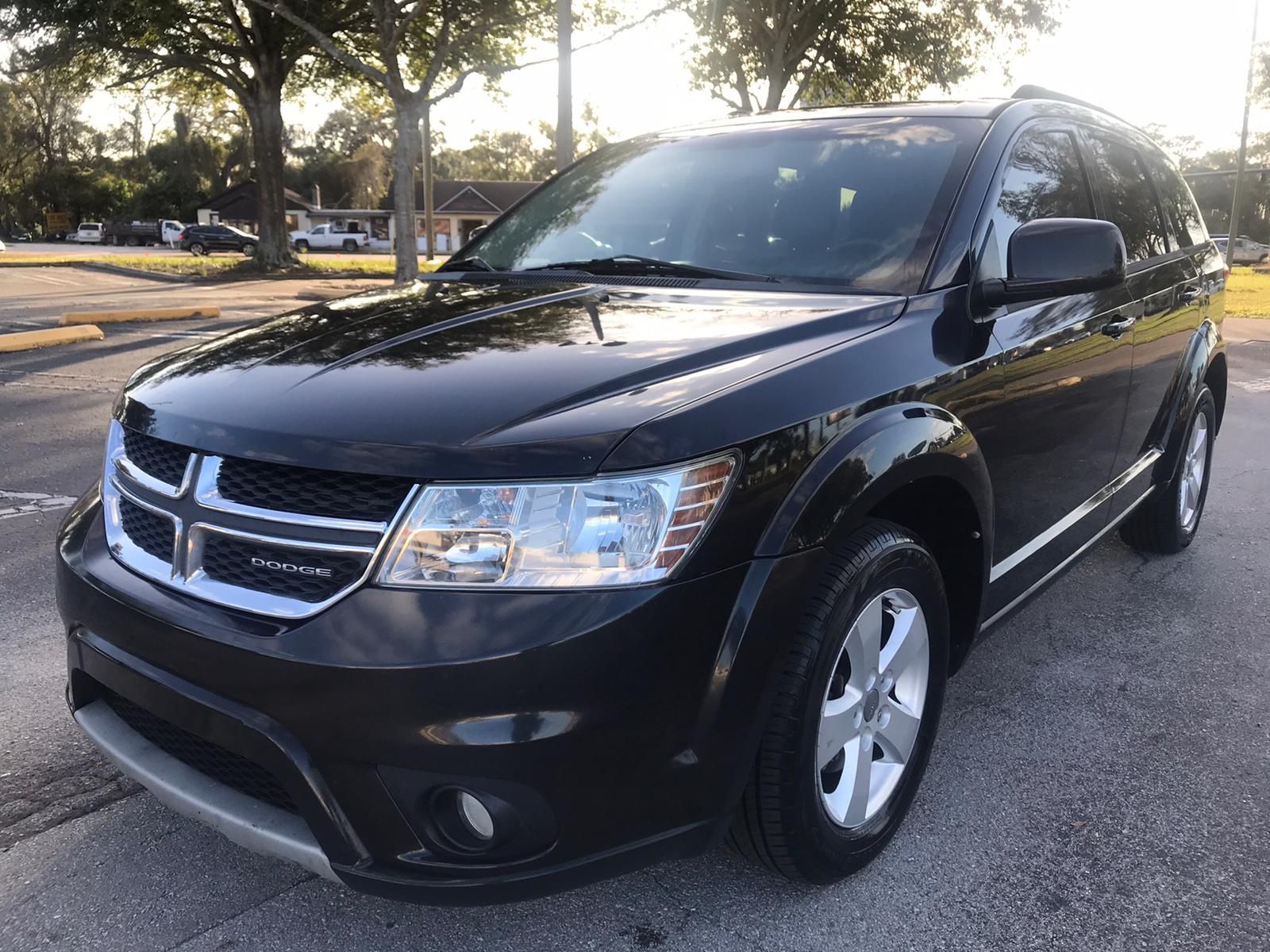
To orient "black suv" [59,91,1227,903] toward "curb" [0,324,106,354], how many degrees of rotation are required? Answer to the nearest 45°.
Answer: approximately 90° to its right

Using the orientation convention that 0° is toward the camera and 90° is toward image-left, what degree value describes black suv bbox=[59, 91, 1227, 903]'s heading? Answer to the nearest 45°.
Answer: approximately 45°

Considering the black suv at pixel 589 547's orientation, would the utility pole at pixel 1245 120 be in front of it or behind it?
behind

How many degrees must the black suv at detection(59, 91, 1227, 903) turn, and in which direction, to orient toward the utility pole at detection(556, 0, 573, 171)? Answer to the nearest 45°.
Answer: approximately 135° to its right
